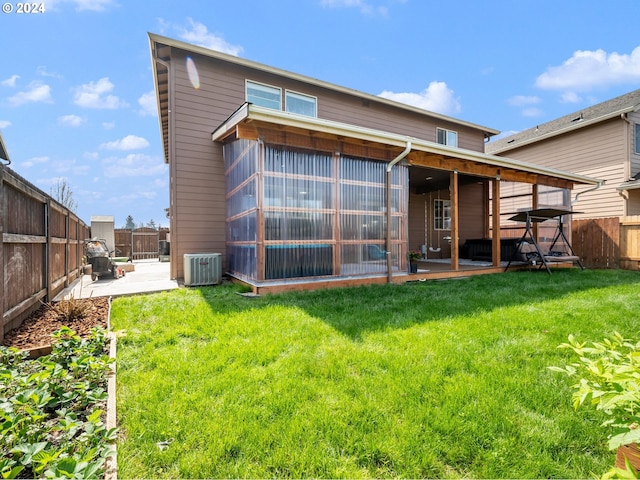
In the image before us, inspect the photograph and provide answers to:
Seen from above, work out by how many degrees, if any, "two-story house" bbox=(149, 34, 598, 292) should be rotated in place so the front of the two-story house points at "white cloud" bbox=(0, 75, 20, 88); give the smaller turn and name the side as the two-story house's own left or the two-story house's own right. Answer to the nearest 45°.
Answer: approximately 45° to the two-story house's own left

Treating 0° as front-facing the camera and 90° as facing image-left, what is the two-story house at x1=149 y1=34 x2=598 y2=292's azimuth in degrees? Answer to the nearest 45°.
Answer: approximately 135°

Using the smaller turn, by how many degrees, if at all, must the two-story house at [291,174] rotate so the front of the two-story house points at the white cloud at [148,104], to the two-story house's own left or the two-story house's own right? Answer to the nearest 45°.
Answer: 0° — it already faces it

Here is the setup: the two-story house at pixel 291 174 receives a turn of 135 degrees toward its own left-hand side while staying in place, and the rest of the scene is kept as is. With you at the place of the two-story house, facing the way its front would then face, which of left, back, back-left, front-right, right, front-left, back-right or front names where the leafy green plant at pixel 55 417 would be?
front

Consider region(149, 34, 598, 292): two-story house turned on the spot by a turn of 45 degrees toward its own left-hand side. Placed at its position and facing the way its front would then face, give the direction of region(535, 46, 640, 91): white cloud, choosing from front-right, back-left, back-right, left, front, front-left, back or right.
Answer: back-right

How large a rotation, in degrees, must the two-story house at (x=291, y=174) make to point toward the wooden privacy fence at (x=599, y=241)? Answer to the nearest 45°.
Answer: approximately 90° to its right

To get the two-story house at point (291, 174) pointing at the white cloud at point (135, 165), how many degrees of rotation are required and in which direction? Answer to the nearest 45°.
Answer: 0° — it already faces it

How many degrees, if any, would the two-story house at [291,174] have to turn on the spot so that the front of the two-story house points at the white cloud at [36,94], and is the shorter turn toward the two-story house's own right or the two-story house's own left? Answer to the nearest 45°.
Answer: approximately 45° to the two-story house's own left
